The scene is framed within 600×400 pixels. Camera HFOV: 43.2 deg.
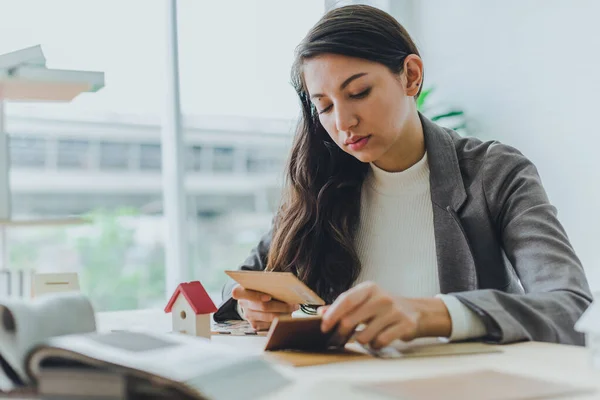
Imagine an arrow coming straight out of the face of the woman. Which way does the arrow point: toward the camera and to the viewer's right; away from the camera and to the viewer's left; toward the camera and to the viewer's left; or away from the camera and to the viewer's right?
toward the camera and to the viewer's left

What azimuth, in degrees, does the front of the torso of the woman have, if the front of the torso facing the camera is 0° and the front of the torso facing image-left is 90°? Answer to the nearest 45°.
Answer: approximately 45°
